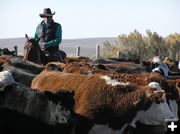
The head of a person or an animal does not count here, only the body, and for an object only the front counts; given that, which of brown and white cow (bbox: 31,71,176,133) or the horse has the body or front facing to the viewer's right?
the brown and white cow

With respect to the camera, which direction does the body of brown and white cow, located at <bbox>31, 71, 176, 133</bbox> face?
to the viewer's right

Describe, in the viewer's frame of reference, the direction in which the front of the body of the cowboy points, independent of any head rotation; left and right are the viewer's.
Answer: facing the viewer and to the left of the viewer

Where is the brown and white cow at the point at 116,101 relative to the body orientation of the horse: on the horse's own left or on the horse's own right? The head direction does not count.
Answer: on the horse's own left

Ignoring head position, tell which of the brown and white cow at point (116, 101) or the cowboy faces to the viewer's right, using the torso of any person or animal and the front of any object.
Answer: the brown and white cow

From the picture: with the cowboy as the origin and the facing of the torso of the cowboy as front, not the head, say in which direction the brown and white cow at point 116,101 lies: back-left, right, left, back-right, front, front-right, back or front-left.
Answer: front-left

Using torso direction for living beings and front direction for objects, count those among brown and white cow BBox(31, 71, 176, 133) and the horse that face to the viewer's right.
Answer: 1

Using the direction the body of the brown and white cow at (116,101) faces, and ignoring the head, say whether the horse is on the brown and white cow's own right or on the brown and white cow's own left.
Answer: on the brown and white cow's own left

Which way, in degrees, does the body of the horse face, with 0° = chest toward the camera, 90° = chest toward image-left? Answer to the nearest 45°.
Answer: approximately 45°

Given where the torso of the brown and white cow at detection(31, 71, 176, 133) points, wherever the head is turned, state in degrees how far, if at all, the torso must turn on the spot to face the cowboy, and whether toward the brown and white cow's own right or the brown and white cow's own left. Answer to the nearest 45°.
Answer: approximately 90° to the brown and white cow's own left
